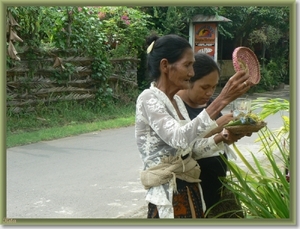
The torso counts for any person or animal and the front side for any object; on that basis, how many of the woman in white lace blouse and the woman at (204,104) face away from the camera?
0

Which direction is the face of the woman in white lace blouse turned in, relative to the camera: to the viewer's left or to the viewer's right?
to the viewer's right

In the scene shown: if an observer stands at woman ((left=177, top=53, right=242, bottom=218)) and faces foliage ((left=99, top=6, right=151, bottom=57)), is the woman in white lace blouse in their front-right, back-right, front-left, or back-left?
back-left

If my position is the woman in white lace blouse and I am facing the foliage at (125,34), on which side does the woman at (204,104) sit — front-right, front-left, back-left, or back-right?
front-right

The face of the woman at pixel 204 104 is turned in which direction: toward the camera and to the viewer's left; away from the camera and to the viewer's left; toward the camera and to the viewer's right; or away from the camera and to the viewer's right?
toward the camera and to the viewer's right

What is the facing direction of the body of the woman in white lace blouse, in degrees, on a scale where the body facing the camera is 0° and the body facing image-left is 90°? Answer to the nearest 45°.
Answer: approximately 270°

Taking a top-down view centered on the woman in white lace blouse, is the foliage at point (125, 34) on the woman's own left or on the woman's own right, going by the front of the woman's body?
on the woman's own left

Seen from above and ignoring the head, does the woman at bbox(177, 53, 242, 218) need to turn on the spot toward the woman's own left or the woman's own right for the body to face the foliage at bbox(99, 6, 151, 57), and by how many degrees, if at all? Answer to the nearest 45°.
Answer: approximately 135° to the woman's own left
